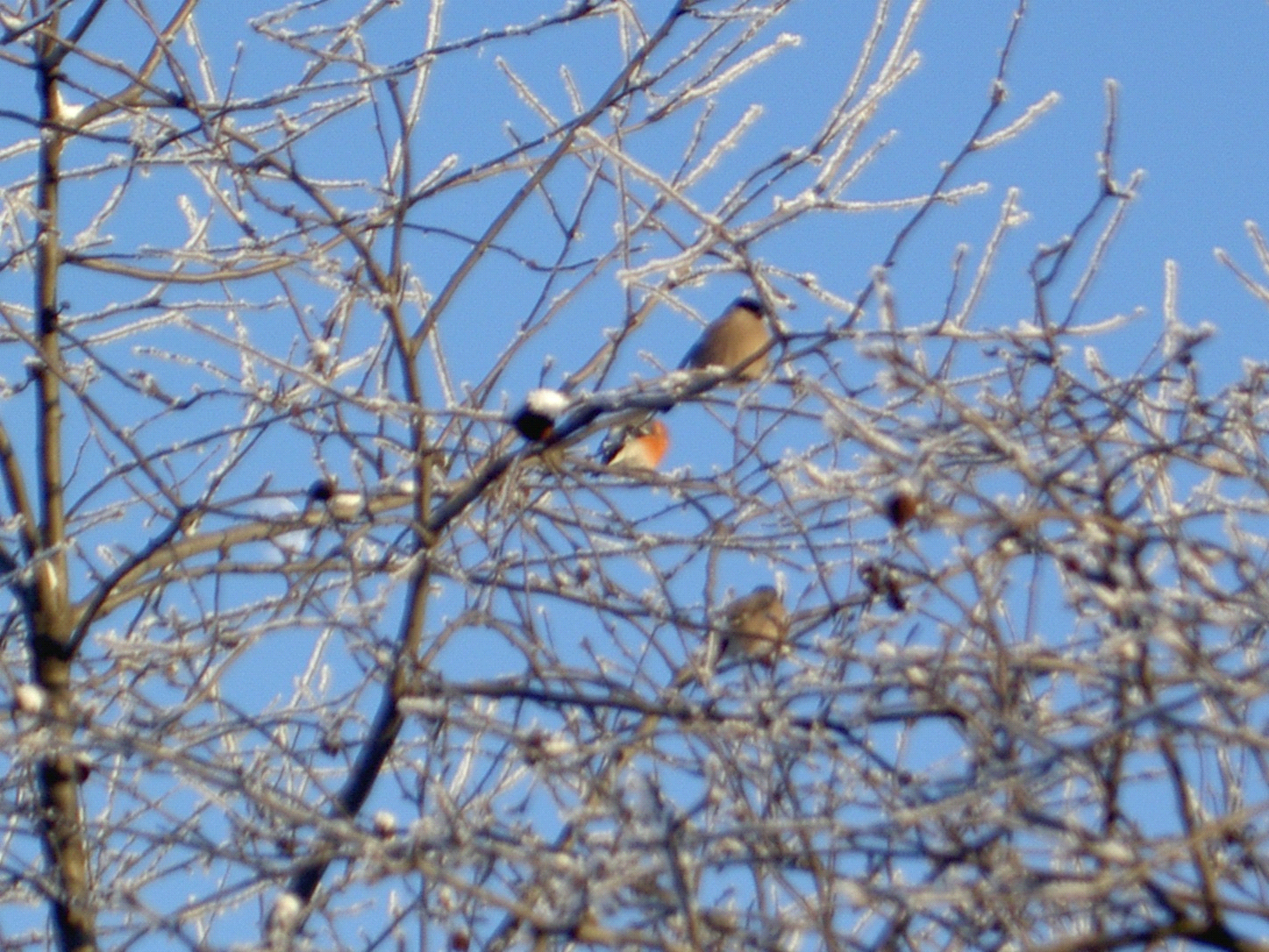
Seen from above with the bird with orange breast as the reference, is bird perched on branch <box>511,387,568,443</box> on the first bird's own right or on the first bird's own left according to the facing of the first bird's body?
on the first bird's own right

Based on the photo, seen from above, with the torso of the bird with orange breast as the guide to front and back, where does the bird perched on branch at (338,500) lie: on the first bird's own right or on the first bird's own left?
on the first bird's own right
